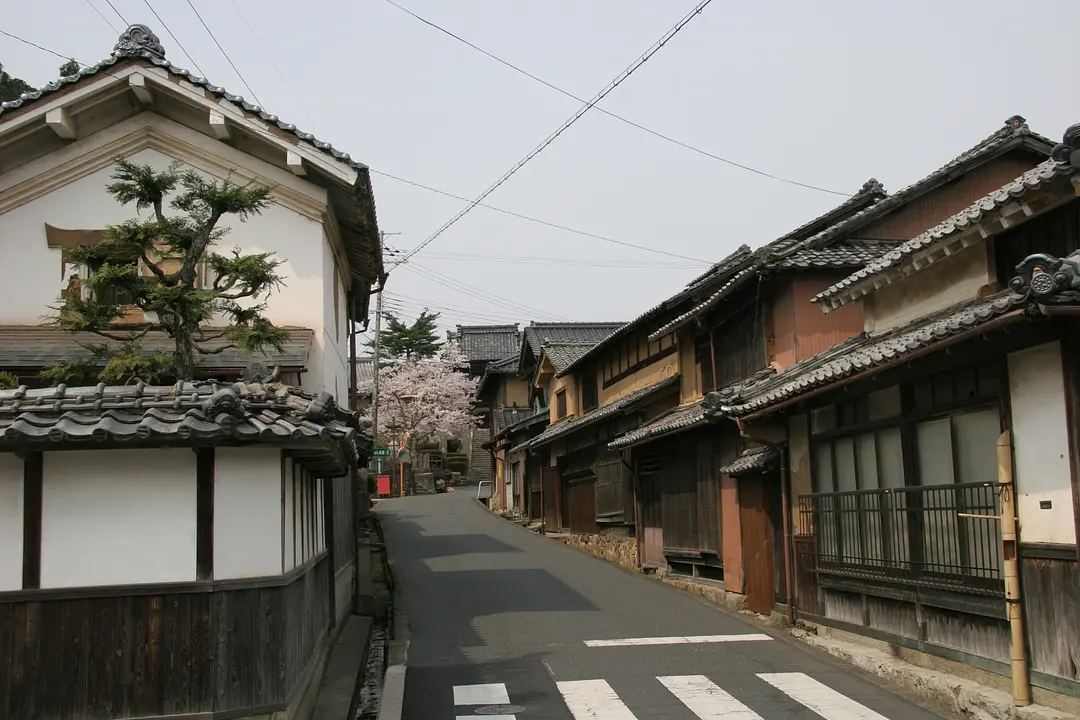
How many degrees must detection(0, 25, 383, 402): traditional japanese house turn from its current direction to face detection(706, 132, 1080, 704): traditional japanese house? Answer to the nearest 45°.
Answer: approximately 45° to its left

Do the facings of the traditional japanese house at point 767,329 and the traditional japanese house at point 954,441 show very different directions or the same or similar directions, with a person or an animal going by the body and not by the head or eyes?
same or similar directions

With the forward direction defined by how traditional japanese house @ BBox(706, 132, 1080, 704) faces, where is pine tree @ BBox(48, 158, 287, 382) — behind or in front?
in front

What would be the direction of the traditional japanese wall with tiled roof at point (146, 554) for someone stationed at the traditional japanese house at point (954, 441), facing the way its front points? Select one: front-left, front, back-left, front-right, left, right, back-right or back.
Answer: front

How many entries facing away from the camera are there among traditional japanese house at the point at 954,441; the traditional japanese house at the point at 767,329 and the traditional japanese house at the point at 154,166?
0

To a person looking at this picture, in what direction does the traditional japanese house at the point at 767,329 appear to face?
facing the viewer and to the left of the viewer

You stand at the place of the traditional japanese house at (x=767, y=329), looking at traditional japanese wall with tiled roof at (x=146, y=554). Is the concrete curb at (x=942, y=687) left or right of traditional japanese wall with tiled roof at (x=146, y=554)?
left

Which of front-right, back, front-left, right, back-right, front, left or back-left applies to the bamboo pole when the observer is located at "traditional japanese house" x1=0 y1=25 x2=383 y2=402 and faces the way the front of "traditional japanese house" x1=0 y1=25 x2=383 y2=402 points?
front-left

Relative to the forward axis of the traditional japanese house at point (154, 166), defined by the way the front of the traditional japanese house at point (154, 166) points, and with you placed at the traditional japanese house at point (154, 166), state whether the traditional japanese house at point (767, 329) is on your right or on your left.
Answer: on your left

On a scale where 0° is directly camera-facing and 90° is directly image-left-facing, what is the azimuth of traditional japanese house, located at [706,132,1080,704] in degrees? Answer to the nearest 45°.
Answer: approximately 45°

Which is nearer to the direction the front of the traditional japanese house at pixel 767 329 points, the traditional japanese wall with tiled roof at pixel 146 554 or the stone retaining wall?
the traditional japanese wall with tiled roof
